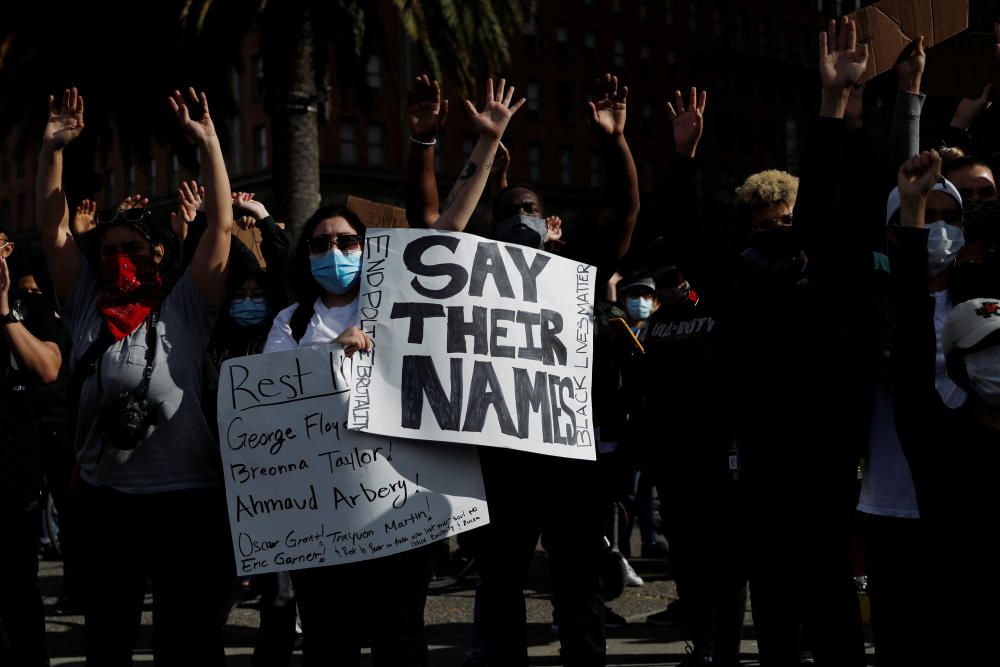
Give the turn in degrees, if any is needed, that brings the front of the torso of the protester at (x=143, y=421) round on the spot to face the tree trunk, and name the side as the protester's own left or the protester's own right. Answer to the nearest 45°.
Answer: approximately 180°

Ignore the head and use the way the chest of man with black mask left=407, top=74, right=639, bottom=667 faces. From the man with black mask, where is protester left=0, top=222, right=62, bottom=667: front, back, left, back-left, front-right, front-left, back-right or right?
right

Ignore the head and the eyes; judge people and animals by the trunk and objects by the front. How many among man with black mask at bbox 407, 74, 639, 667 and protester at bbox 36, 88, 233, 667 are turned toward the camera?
2

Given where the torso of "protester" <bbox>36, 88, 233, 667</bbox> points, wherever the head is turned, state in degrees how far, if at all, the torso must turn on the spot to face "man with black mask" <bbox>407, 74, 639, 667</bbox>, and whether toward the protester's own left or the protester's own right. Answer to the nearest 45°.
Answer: approximately 90° to the protester's own left

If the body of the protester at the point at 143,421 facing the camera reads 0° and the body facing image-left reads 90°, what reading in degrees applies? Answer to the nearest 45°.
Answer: approximately 0°

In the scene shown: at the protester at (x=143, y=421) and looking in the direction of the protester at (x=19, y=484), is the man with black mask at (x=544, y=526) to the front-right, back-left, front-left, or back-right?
back-right

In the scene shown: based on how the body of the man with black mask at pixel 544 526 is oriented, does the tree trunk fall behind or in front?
behind

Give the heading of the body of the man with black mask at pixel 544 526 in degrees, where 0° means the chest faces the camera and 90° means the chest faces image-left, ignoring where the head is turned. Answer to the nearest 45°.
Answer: approximately 0°
